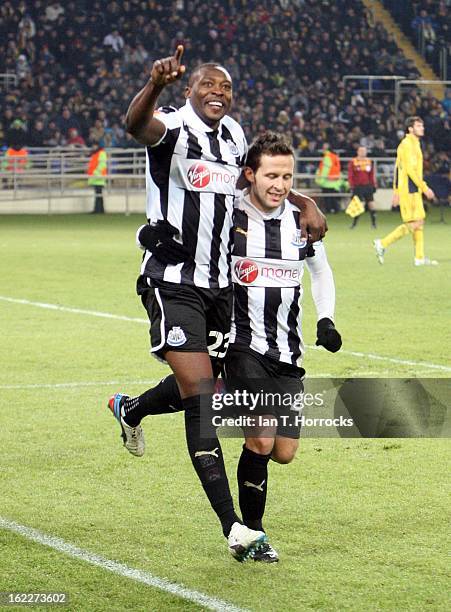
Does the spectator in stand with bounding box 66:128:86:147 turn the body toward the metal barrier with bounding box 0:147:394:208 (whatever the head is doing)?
yes

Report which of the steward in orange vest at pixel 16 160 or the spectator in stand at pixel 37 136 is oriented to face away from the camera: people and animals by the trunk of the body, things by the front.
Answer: the steward in orange vest

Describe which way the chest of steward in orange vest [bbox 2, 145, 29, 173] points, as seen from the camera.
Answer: away from the camera

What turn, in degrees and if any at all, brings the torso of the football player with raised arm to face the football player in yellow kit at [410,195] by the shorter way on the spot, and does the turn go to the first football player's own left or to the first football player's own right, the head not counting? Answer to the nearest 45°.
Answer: approximately 135° to the first football player's own left

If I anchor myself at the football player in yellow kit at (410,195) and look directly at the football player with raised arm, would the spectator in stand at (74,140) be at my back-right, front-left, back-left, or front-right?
back-right

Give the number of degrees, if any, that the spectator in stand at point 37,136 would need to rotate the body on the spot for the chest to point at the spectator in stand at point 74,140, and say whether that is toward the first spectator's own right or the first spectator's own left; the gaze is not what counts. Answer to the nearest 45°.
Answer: approximately 90° to the first spectator's own left

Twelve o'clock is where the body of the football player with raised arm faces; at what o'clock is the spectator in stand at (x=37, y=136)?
The spectator in stand is roughly at 7 o'clock from the football player with raised arm.
